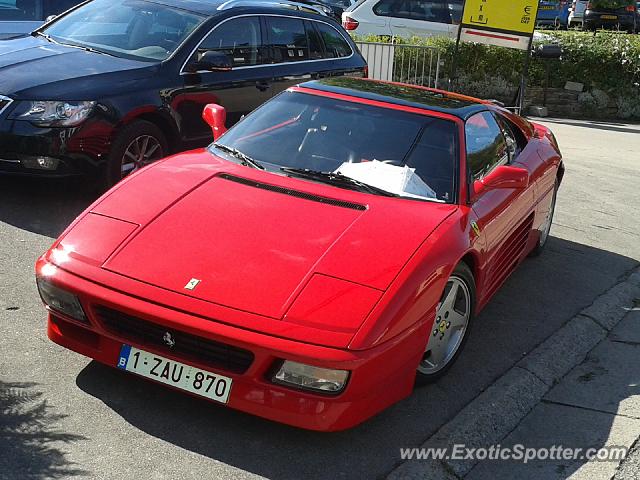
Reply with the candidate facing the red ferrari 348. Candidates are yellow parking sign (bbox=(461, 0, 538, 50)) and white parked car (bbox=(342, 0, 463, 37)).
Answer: the yellow parking sign

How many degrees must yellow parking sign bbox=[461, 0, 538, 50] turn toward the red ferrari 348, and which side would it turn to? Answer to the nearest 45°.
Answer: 0° — it already faces it

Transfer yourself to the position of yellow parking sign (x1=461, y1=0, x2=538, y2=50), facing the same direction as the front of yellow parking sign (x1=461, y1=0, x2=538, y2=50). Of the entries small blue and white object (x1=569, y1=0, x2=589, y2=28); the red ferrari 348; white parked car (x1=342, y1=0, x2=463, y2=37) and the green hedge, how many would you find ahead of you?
1

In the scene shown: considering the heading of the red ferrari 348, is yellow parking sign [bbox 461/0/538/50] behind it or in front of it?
behind

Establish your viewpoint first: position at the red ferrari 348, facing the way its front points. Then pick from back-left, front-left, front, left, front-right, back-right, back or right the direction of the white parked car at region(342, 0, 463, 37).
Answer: back-right

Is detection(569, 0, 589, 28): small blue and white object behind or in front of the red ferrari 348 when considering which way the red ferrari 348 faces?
behind

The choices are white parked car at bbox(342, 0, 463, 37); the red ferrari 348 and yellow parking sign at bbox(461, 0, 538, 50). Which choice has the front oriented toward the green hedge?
the white parked car

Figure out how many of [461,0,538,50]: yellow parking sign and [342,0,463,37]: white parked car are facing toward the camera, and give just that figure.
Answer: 1

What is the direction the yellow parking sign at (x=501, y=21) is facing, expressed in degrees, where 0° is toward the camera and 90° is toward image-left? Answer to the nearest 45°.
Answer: approximately 0°

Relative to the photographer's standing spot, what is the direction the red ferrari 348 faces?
facing the viewer and to the left of the viewer
